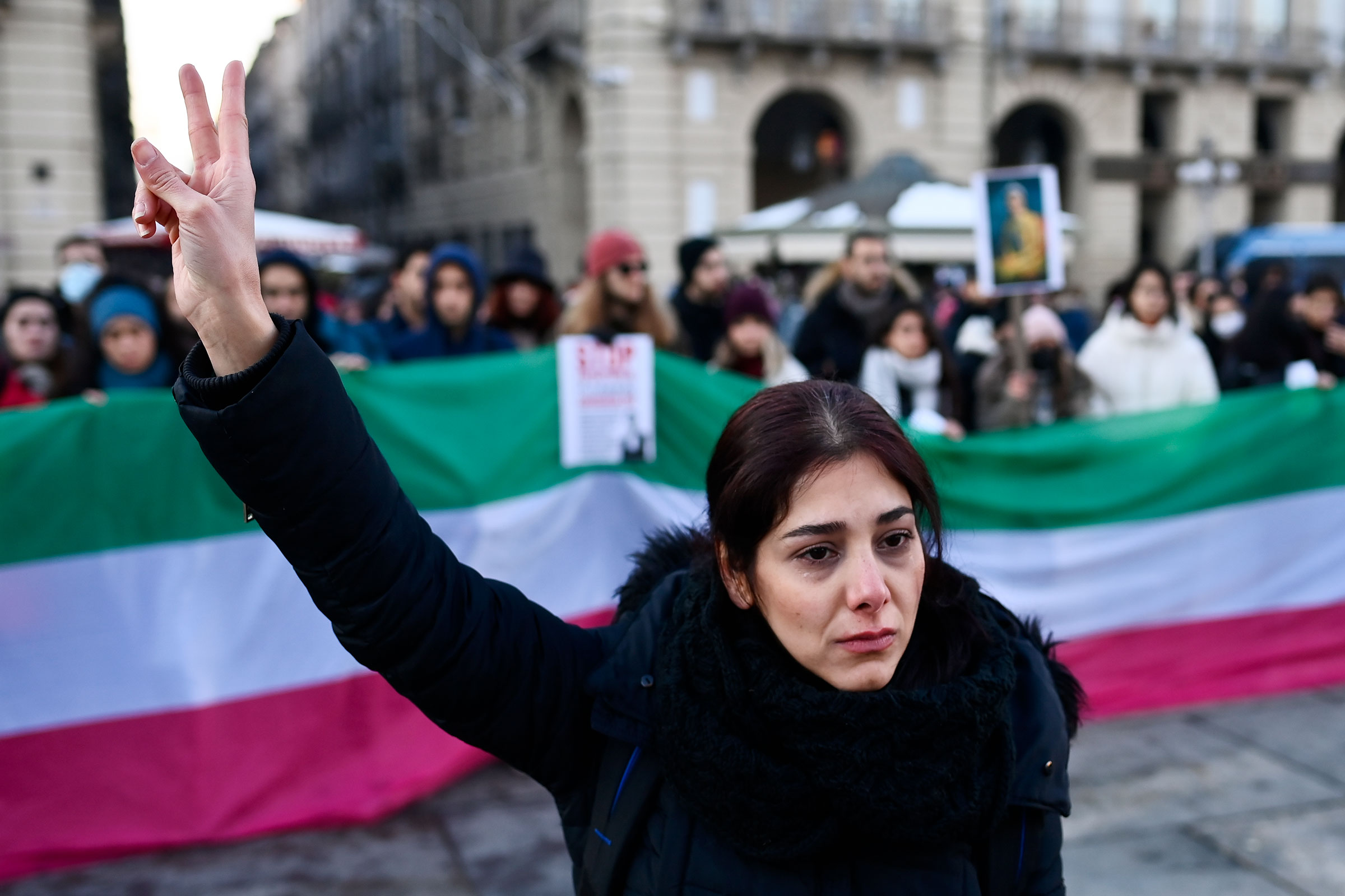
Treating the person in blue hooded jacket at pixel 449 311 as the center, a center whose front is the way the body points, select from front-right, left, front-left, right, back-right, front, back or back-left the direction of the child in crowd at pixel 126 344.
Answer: front-right

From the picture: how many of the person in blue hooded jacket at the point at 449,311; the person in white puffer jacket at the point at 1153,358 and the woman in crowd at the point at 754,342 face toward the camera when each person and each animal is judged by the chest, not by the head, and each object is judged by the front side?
3

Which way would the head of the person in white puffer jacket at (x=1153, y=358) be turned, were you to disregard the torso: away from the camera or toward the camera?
toward the camera

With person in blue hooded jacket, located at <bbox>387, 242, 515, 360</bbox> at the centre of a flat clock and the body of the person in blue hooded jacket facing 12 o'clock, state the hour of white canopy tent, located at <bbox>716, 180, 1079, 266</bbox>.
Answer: The white canopy tent is roughly at 7 o'clock from the person in blue hooded jacket.

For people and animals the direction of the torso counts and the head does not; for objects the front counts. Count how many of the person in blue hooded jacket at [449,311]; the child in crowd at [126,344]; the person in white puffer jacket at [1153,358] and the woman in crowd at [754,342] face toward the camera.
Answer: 4

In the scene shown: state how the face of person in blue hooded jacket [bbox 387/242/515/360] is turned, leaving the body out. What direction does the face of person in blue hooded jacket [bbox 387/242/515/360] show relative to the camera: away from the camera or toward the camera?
toward the camera

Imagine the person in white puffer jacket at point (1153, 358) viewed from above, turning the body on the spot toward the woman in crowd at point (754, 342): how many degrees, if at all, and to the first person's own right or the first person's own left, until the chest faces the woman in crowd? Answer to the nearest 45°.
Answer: approximately 45° to the first person's own right

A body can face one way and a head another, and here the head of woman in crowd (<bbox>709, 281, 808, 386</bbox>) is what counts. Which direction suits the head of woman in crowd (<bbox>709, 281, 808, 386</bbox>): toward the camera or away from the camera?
toward the camera

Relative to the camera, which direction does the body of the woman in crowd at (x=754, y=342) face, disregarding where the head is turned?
toward the camera

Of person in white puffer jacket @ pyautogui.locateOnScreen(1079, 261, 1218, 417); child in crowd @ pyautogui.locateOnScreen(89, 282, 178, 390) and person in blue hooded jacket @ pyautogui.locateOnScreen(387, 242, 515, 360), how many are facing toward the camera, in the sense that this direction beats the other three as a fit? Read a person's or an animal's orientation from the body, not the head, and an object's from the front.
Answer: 3

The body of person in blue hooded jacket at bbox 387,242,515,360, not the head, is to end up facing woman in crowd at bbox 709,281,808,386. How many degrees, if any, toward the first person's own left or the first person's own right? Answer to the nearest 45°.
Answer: approximately 90° to the first person's own left

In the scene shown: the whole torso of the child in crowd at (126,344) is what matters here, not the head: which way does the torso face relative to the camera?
toward the camera
